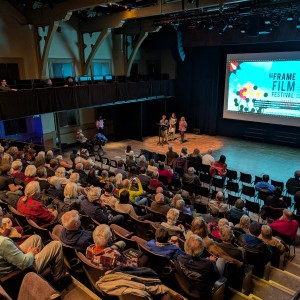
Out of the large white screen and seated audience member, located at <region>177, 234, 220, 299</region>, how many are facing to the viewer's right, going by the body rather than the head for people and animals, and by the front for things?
0

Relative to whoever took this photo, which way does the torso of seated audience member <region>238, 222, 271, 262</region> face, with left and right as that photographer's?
facing away from the viewer

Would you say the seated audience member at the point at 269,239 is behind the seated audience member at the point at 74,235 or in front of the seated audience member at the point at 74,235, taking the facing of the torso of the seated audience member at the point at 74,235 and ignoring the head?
in front

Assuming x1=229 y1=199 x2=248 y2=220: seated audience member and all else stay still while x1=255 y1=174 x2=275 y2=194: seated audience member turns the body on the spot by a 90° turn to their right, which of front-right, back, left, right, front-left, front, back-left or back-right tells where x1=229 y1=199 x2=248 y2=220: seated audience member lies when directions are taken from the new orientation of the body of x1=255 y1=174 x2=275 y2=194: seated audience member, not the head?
right

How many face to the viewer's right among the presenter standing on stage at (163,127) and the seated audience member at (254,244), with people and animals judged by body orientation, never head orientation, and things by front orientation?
0

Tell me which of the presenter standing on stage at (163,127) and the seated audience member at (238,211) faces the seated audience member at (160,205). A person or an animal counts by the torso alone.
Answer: the presenter standing on stage

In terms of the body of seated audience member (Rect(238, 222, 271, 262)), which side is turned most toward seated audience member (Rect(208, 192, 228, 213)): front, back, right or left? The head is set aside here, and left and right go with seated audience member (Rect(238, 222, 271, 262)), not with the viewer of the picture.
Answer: front

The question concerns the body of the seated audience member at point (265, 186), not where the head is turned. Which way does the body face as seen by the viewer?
away from the camera

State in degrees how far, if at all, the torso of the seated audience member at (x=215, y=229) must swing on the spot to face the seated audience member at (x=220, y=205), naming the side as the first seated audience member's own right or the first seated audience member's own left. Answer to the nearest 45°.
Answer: approximately 45° to the first seated audience member's own left

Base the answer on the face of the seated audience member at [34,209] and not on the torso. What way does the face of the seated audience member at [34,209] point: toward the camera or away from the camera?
away from the camera

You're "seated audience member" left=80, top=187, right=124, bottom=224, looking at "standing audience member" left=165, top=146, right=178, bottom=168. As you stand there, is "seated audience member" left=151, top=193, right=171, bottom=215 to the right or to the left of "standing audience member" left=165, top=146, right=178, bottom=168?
right

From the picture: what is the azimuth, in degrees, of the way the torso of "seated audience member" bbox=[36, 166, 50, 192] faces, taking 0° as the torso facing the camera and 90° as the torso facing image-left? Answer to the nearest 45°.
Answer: approximately 225°
